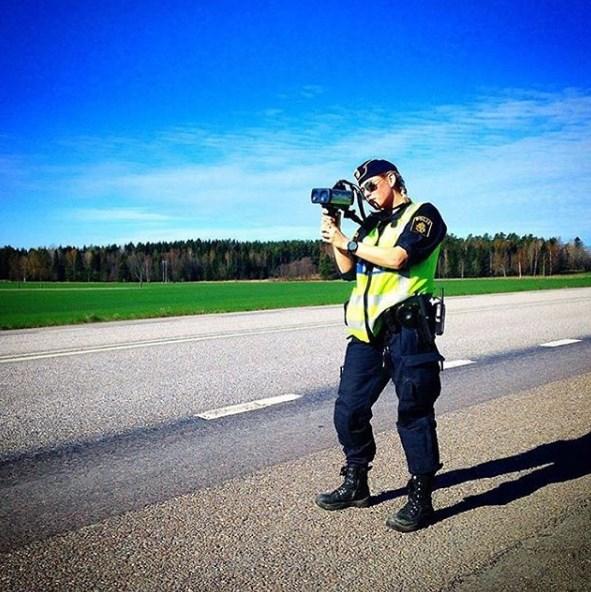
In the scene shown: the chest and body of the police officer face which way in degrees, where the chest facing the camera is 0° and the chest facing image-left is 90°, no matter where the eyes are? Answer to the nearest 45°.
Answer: approximately 45°
